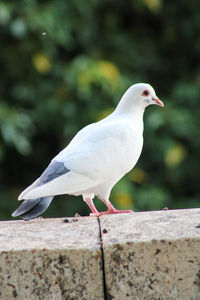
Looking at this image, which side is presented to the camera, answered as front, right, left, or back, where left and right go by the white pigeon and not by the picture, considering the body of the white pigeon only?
right
